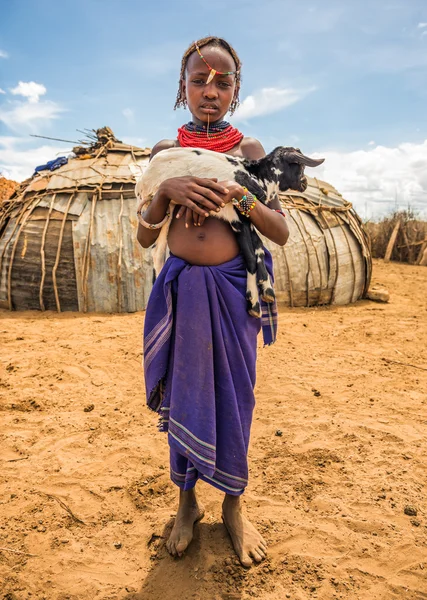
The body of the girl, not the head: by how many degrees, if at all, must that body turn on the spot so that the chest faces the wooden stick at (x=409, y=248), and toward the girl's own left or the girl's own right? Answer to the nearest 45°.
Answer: approximately 135° to the girl's own left

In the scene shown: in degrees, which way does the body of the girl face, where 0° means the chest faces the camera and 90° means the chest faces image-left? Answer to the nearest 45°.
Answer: approximately 0°

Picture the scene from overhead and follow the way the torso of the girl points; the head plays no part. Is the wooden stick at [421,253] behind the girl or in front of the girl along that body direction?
behind

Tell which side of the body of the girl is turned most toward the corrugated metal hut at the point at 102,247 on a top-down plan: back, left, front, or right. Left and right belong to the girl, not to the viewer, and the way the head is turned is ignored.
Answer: back

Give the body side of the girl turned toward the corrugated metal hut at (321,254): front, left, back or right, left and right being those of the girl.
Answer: back
